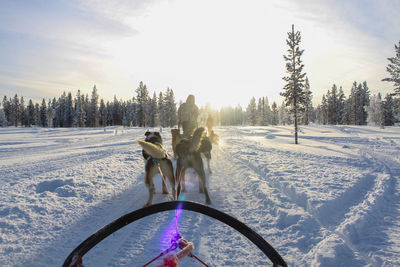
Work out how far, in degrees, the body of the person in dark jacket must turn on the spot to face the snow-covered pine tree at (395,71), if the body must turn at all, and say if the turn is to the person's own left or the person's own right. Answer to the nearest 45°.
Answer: approximately 45° to the person's own right

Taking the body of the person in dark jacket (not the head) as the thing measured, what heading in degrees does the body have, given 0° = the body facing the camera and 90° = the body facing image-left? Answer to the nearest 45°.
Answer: approximately 180°

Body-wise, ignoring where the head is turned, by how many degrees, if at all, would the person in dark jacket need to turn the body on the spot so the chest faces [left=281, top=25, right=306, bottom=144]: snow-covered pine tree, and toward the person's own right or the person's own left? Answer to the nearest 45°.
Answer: approximately 45° to the person's own right
